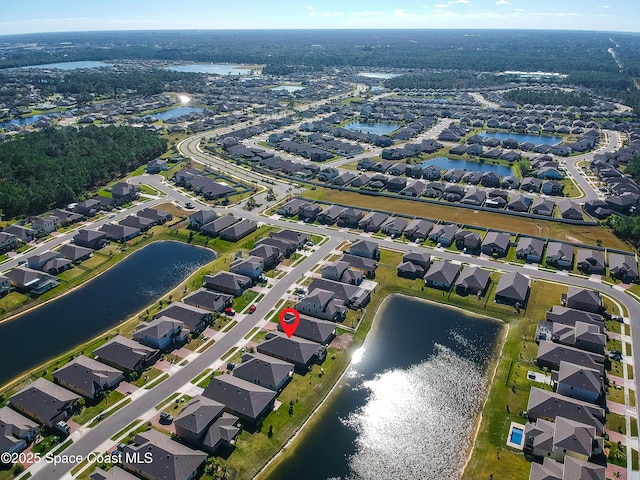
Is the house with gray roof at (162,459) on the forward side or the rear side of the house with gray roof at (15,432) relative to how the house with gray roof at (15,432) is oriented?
on the forward side

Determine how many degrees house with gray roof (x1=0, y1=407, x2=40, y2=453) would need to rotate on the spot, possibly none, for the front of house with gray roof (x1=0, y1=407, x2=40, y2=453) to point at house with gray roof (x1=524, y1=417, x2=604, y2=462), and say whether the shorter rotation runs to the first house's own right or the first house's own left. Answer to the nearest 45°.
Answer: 0° — it already faces it

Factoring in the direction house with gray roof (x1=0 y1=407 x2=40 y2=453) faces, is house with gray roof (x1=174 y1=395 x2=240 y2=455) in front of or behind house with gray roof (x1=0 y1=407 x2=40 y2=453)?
in front

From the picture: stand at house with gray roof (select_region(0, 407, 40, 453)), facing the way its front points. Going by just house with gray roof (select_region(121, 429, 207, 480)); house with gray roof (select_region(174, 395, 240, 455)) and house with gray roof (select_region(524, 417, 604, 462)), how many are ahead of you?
3
